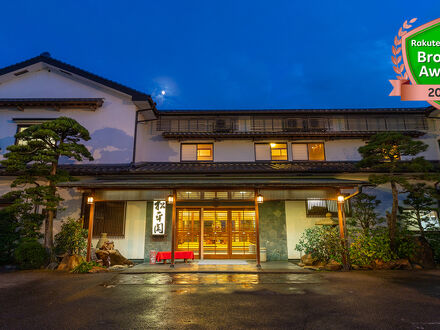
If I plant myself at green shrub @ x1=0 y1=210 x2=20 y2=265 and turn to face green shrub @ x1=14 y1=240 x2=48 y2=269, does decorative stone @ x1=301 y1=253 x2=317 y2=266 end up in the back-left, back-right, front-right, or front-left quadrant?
front-left

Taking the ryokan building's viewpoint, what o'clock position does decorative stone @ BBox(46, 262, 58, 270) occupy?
The decorative stone is roughly at 2 o'clock from the ryokan building.

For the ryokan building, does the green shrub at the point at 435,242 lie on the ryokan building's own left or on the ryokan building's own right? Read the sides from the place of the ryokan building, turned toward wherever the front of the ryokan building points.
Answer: on the ryokan building's own left

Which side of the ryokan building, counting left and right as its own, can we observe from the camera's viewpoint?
front
